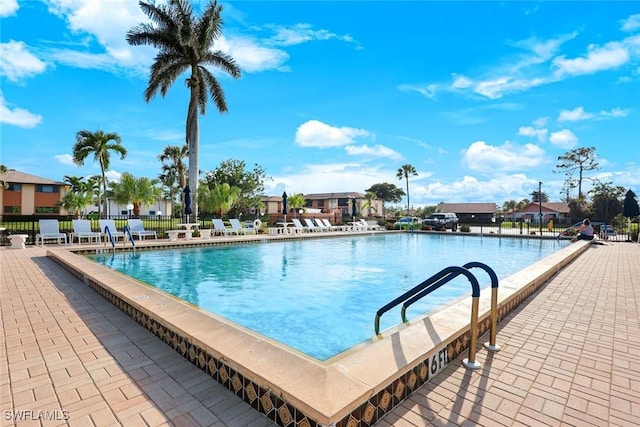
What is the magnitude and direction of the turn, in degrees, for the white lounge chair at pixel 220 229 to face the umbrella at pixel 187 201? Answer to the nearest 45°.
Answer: approximately 90° to its right

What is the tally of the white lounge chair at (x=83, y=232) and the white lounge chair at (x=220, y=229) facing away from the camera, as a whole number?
0

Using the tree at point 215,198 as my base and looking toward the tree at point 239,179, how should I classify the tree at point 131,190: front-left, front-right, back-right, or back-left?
back-left

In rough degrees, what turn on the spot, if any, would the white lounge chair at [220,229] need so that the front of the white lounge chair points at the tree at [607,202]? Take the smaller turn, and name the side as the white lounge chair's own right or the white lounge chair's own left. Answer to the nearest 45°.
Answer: approximately 45° to the white lounge chair's own left

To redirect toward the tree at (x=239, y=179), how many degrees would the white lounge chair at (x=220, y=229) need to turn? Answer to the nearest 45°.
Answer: approximately 135° to its left

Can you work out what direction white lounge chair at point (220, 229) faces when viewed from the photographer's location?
facing the viewer and to the right of the viewer

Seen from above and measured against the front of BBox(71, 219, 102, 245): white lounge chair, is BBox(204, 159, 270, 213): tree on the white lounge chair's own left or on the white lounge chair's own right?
on the white lounge chair's own left

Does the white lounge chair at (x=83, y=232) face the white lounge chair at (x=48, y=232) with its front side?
no

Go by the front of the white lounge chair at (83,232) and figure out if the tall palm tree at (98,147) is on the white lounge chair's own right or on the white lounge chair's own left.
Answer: on the white lounge chair's own left

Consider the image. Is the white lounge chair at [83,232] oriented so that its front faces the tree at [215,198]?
no

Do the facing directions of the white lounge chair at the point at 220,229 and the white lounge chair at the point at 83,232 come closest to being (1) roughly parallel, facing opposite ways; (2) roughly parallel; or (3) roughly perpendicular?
roughly parallel
